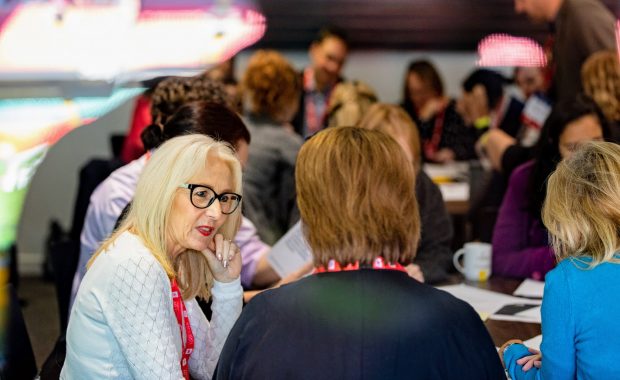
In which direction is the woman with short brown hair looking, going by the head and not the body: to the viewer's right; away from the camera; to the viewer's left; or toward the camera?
away from the camera

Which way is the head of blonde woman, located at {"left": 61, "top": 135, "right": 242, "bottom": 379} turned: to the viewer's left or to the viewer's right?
to the viewer's right

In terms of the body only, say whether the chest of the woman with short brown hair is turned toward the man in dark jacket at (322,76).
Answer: yes

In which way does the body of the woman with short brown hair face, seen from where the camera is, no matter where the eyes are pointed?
away from the camera

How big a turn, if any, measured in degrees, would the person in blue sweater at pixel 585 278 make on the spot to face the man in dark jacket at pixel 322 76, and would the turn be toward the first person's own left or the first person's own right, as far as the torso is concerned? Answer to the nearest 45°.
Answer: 0° — they already face them

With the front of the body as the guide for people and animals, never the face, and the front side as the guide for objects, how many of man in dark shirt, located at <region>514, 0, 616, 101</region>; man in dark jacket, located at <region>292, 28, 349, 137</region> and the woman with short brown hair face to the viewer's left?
1

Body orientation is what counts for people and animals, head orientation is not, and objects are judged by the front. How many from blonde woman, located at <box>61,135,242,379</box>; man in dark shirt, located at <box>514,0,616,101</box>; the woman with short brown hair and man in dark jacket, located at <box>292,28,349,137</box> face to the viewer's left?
1

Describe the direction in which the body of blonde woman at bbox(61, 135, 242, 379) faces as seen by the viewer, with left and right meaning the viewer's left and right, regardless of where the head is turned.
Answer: facing the viewer and to the right of the viewer

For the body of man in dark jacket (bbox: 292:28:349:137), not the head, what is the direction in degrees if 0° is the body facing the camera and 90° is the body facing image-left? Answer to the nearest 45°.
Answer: approximately 315°

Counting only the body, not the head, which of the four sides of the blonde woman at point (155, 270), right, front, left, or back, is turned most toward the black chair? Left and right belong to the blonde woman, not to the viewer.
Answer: back

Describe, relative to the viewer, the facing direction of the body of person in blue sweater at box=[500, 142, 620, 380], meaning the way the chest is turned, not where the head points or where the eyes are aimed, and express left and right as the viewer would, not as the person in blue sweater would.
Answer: facing away from the viewer and to the left of the viewer

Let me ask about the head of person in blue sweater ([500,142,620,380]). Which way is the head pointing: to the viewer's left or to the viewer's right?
to the viewer's left

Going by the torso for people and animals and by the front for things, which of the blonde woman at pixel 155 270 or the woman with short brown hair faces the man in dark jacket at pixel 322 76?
the woman with short brown hair

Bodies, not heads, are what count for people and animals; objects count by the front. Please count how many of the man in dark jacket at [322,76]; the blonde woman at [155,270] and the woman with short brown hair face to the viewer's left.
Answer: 0

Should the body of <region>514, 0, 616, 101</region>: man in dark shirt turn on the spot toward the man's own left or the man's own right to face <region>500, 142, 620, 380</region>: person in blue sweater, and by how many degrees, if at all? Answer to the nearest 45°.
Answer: approximately 90° to the man's own left

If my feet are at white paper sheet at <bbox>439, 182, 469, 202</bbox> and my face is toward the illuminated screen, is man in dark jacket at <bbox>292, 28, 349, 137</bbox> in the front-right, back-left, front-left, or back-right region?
front-right
